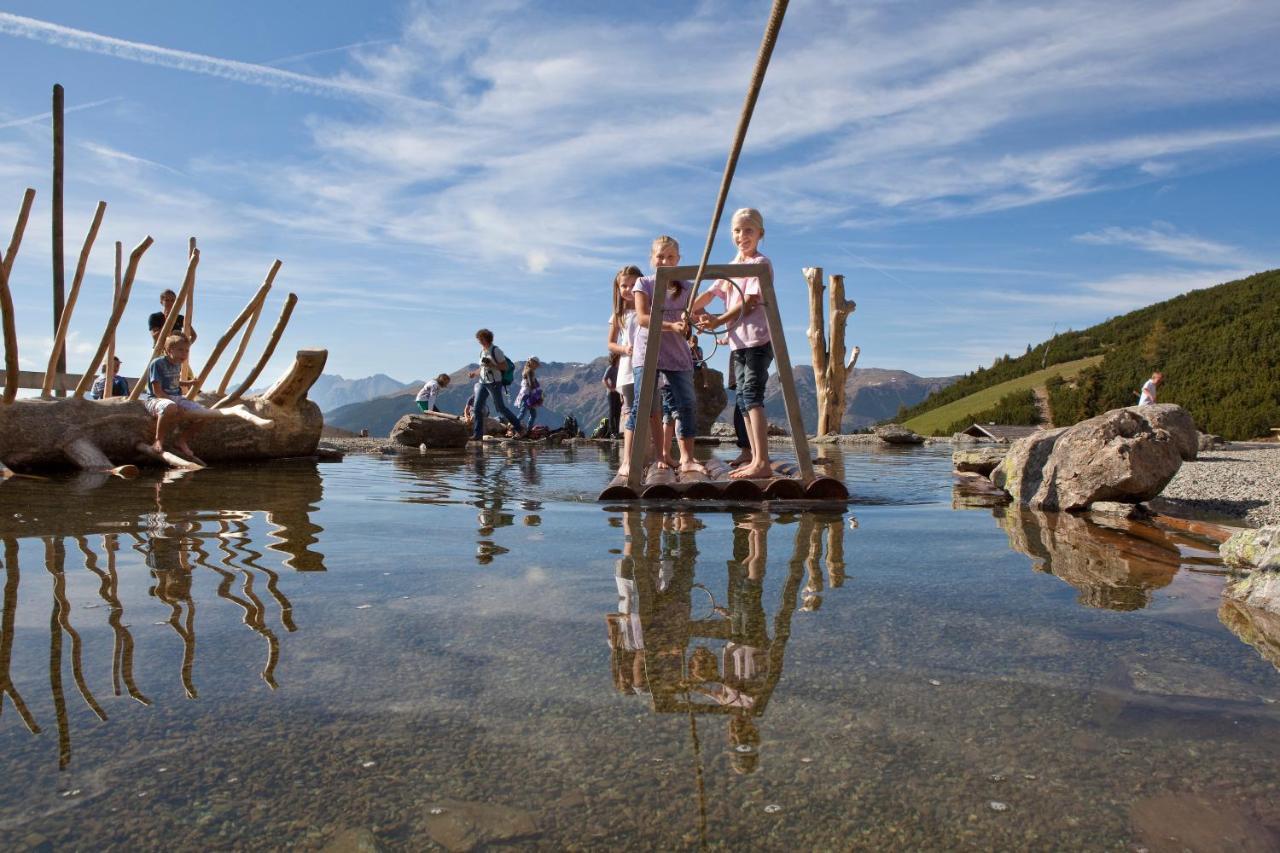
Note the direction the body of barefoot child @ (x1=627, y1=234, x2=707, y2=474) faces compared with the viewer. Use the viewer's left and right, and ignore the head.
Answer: facing the viewer and to the right of the viewer

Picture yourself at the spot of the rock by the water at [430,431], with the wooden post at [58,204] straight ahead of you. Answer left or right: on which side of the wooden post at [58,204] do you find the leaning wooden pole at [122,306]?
left

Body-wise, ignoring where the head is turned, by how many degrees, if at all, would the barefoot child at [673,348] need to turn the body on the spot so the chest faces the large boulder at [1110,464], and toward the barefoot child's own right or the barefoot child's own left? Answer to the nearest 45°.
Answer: approximately 45° to the barefoot child's own left

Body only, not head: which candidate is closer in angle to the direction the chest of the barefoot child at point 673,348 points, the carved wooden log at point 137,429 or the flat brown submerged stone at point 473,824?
the flat brown submerged stone

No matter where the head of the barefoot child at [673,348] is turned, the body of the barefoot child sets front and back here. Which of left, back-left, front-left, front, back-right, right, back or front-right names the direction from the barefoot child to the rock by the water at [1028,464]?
front-left

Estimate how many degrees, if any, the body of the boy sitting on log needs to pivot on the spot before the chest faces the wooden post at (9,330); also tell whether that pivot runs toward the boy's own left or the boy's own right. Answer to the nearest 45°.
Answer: approximately 135° to the boy's own right

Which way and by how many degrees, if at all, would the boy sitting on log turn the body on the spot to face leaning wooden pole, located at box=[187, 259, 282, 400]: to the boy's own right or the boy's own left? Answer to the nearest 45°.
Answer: approximately 90° to the boy's own left

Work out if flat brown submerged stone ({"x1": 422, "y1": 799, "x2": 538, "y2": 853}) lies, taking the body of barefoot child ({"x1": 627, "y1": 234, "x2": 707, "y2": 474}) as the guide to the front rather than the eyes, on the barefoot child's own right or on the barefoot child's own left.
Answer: on the barefoot child's own right

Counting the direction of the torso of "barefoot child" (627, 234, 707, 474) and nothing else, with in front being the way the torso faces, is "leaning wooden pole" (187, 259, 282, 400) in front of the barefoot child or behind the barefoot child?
behind

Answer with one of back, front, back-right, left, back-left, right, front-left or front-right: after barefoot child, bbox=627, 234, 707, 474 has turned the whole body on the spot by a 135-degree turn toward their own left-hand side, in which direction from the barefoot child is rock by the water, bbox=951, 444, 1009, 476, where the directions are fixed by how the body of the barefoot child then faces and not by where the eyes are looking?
front-right

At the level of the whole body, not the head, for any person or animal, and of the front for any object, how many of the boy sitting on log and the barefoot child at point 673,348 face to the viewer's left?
0

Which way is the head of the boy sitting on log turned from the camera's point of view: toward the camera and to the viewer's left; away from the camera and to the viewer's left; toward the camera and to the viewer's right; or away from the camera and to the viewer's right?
toward the camera and to the viewer's right
